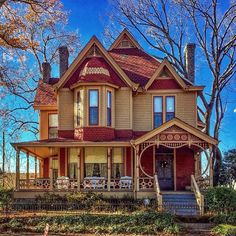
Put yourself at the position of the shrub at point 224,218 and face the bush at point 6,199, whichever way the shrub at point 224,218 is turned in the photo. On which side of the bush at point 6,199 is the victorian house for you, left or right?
right

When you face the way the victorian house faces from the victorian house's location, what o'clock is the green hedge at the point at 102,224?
The green hedge is roughly at 12 o'clock from the victorian house.

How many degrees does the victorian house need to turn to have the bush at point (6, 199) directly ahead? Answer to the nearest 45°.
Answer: approximately 45° to its right

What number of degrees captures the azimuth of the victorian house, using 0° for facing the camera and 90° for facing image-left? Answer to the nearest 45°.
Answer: approximately 0°

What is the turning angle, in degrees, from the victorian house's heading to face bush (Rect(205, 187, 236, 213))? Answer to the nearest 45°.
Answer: approximately 45° to its left
